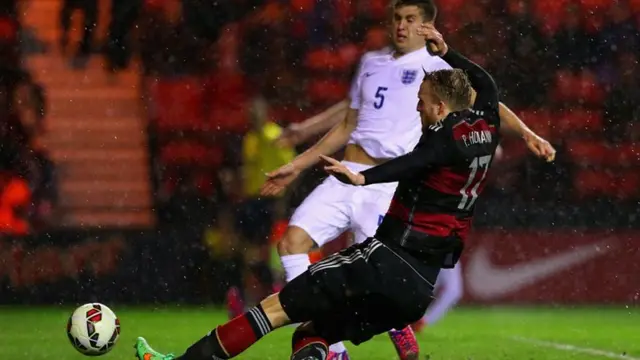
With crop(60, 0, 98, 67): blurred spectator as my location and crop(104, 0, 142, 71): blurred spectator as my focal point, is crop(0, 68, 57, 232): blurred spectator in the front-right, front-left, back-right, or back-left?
back-right

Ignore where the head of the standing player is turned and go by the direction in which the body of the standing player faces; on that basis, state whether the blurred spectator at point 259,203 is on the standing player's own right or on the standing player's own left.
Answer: on the standing player's own right

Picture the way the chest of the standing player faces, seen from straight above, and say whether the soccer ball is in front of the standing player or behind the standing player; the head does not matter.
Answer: in front

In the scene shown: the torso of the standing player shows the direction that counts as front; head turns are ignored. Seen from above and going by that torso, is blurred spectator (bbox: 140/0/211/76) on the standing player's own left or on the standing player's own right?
on the standing player's own right

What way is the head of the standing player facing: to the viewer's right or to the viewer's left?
to the viewer's left

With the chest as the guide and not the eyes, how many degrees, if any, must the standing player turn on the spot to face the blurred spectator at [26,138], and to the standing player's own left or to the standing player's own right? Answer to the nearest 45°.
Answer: approximately 90° to the standing player's own right

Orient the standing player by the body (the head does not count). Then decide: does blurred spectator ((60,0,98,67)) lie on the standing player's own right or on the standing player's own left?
on the standing player's own right

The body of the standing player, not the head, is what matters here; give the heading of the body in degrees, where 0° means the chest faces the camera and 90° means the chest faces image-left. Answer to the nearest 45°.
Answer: approximately 45°

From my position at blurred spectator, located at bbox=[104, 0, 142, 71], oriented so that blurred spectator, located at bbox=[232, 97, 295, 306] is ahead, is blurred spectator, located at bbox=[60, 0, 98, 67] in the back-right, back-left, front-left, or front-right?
back-right
